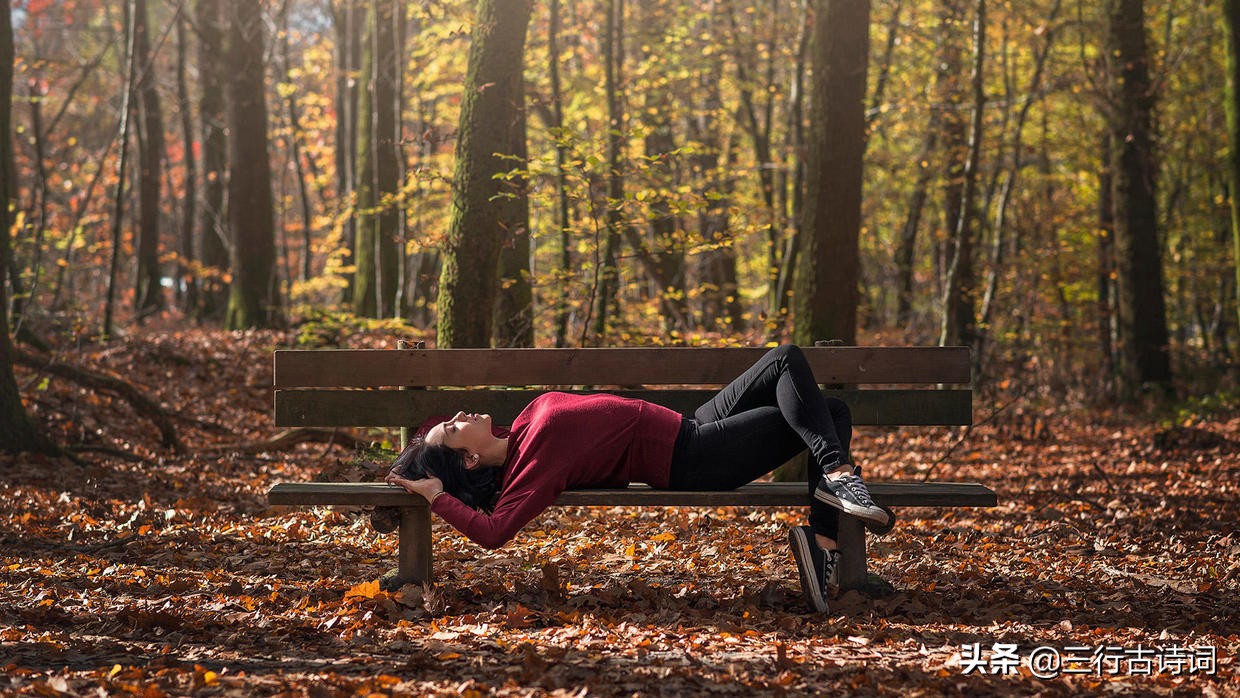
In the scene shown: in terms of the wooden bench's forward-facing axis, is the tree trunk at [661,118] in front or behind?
behind

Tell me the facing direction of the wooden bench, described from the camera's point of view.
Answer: facing the viewer

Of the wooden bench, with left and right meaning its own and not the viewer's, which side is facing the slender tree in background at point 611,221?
back

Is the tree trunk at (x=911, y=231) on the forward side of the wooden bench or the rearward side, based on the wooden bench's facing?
on the rearward side

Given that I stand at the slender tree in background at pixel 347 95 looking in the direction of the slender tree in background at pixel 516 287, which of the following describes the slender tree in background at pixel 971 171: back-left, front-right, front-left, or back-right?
front-left

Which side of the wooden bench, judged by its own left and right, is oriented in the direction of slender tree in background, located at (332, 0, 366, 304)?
back

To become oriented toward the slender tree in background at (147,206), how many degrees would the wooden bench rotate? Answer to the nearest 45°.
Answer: approximately 135° to its right

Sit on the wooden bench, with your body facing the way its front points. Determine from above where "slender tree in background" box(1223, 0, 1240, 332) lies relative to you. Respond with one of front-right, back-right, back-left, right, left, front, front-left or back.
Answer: back-left

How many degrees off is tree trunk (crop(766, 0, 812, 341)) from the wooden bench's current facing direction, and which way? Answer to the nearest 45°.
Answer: approximately 180°

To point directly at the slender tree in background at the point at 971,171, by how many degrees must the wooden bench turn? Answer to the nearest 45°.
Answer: approximately 135° to its left

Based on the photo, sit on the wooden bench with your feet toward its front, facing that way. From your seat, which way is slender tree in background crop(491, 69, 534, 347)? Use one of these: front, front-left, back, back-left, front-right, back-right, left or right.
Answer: back
